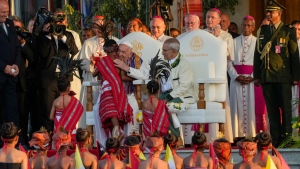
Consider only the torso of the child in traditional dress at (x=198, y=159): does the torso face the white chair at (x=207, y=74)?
yes

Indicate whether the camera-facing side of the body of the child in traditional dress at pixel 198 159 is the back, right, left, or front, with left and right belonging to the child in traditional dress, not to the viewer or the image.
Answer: back

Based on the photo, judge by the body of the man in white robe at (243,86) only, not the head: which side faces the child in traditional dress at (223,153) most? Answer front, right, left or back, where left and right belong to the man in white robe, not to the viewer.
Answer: front

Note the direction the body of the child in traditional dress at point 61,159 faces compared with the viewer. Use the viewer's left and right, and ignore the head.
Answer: facing away from the viewer

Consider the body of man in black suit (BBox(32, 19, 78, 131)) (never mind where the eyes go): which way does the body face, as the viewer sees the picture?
to the viewer's right

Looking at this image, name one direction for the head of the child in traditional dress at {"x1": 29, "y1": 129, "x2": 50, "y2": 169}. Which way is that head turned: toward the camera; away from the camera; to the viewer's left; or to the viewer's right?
away from the camera

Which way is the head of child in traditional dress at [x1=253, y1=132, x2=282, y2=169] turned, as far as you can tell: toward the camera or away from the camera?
away from the camera
